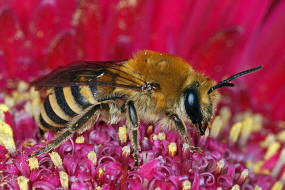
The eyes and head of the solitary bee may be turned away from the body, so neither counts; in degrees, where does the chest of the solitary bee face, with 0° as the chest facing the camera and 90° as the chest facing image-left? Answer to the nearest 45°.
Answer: approximately 270°
